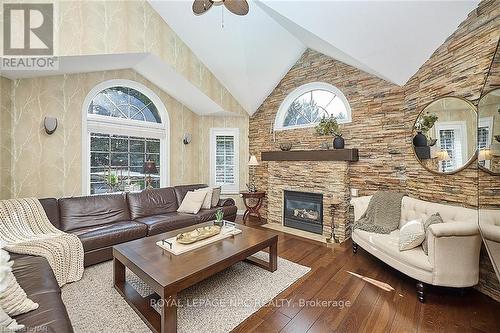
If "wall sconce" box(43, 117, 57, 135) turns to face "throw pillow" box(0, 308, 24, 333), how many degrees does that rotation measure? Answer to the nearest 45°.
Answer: approximately 45° to its right

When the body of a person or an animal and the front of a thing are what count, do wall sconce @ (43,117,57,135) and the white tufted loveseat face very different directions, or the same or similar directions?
very different directions

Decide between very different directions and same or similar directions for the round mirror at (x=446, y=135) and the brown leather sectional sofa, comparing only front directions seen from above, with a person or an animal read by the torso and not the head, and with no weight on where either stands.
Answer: very different directions

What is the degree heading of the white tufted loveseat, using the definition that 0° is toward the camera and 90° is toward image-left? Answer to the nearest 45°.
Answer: approximately 45°

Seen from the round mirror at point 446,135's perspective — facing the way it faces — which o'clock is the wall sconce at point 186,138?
The wall sconce is roughly at 1 o'clock from the round mirror.

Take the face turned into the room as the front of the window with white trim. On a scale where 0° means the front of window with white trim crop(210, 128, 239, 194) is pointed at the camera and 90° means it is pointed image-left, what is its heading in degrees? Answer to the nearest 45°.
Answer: approximately 0°
